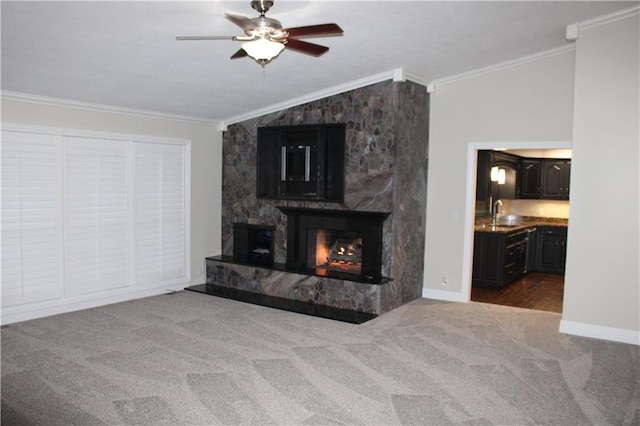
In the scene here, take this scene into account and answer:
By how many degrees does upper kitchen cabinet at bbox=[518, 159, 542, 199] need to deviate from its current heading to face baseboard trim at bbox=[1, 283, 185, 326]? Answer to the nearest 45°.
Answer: approximately 45° to its right

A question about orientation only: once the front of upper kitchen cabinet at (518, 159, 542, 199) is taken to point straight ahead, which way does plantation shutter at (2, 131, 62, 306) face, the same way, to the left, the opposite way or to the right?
to the left

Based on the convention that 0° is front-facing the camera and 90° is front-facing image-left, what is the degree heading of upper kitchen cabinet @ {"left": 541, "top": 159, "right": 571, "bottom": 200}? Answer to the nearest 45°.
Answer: approximately 0°

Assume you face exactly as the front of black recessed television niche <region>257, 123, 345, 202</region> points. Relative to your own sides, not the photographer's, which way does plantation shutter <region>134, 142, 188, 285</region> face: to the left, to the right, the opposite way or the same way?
to the left

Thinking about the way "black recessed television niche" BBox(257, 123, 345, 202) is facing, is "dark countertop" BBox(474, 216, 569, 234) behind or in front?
behind

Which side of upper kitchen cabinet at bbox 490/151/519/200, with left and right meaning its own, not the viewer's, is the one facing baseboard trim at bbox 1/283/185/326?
right

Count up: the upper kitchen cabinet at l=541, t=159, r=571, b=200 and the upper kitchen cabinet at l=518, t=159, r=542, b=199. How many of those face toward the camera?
2

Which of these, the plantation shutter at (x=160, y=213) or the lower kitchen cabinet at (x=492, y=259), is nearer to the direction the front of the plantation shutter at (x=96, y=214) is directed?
the lower kitchen cabinet

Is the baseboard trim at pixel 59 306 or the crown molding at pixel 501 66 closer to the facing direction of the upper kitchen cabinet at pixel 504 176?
the crown molding
